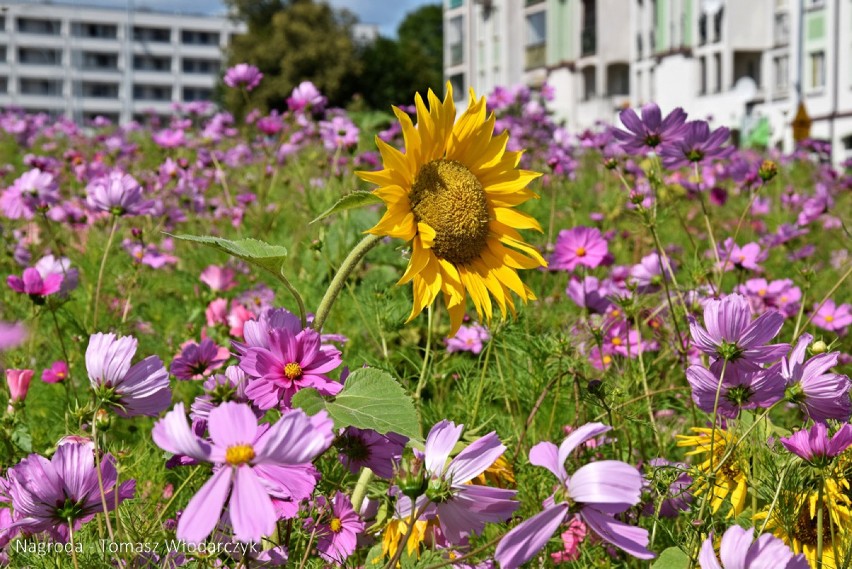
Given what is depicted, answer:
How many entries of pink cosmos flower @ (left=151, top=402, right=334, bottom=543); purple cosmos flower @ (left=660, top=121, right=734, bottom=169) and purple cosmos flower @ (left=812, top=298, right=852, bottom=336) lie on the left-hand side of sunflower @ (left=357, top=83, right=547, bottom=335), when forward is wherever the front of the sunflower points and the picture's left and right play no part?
2

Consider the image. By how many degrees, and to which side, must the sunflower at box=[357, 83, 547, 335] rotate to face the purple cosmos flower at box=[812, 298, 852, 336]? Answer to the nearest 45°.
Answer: approximately 90° to its left

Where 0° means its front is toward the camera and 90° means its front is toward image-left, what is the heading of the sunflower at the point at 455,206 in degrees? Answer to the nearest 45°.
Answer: approximately 315°

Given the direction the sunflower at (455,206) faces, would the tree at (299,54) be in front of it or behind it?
behind

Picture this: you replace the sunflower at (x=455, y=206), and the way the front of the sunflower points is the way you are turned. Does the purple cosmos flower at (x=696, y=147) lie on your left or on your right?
on your left

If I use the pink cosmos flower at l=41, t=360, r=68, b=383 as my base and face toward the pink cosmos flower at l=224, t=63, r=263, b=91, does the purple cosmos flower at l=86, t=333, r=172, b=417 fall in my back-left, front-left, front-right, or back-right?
back-right
